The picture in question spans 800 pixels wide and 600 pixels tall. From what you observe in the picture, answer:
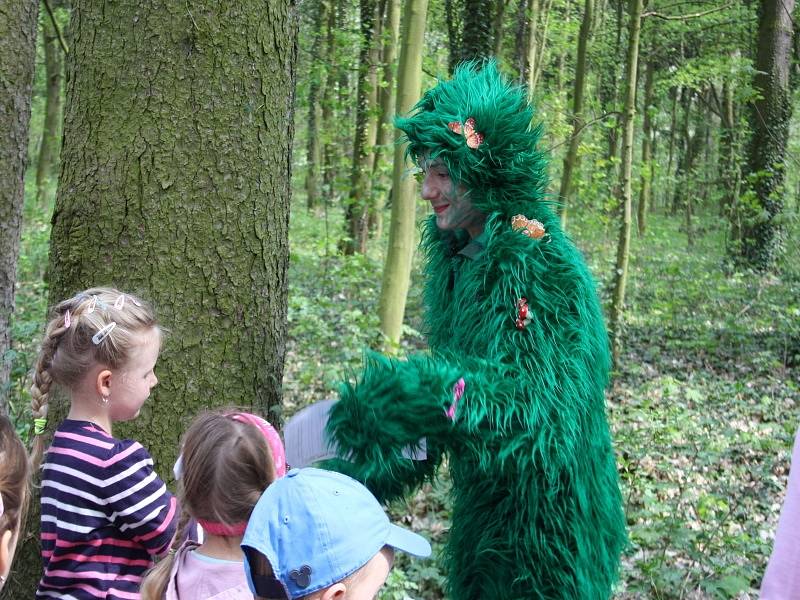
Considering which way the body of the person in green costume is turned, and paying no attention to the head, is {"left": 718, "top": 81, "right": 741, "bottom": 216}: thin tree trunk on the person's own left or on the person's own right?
on the person's own right

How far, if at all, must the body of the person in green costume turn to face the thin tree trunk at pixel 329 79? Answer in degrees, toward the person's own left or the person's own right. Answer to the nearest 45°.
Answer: approximately 90° to the person's own right

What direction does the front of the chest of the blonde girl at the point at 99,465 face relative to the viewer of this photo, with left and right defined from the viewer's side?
facing away from the viewer and to the right of the viewer

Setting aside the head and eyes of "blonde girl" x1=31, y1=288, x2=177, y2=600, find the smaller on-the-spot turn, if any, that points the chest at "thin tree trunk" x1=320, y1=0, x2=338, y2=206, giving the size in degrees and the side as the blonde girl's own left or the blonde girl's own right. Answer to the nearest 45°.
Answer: approximately 45° to the blonde girl's own left

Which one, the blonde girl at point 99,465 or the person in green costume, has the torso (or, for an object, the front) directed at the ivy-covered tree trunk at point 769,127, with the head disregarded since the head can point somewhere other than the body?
the blonde girl

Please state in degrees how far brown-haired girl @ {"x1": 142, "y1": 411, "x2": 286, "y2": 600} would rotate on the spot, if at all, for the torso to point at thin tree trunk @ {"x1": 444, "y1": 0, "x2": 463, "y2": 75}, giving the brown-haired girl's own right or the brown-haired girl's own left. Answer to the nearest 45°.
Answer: approximately 45° to the brown-haired girl's own left

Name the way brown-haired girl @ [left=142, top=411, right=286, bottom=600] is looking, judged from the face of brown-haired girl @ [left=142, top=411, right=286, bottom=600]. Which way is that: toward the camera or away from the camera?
away from the camera

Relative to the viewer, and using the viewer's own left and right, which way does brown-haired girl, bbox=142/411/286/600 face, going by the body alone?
facing away from the viewer and to the right of the viewer

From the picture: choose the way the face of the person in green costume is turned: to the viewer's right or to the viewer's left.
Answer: to the viewer's left

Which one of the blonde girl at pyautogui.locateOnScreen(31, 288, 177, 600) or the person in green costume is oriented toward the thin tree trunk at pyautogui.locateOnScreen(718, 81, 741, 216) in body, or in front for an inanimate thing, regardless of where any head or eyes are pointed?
the blonde girl

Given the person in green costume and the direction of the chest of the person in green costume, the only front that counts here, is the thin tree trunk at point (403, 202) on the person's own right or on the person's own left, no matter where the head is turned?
on the person's own right

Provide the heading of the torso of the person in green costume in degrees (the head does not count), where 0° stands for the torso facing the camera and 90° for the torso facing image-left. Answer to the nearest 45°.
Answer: approximately 90°
